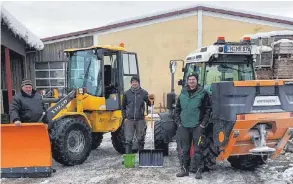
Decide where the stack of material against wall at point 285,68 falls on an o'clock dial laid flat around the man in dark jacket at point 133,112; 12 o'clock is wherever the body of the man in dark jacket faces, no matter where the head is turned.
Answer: The stack of material against wall is roughly at 8 o'clock from the man in dark jacket.

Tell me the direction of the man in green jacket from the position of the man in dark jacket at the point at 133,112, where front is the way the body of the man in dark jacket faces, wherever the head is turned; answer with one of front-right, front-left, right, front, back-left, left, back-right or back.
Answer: front-left

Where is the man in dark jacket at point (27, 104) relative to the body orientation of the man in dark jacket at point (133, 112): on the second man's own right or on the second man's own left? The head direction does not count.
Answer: on the second man's own right

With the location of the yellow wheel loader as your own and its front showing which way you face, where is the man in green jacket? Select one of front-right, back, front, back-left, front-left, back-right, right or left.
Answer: left

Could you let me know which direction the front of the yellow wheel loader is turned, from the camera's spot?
facing the viewer and to the left of the viewer

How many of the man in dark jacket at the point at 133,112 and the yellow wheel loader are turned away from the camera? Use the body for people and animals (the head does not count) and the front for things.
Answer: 0
